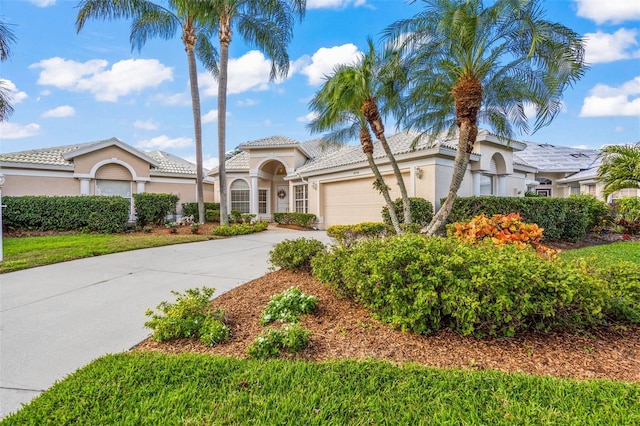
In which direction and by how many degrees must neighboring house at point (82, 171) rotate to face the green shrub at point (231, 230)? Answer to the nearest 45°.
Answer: approximately 45° to its left

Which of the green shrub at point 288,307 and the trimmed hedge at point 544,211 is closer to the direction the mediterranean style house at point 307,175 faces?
the green shrub

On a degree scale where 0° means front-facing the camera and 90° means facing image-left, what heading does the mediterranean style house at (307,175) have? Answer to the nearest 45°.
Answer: approximately 45°

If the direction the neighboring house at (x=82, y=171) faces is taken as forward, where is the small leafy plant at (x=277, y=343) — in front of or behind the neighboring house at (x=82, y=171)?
in front

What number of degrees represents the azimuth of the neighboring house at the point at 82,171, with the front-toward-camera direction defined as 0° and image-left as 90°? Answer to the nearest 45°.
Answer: approximately 0°

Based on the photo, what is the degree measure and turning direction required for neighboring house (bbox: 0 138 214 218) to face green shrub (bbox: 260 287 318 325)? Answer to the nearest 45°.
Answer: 0° — it already faces it

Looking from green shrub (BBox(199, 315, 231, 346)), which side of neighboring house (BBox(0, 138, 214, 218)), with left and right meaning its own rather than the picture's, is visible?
front

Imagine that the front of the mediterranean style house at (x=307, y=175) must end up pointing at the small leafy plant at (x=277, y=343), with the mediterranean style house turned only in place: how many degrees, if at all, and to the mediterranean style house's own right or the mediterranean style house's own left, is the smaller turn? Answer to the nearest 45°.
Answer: approximately 45° to the mediterranean style house's own left

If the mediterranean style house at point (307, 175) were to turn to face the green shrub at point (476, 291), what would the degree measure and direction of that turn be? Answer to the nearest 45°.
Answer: approximately 45° to its left

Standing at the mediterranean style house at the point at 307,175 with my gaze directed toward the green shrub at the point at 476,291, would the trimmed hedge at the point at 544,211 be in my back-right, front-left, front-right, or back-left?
front-left

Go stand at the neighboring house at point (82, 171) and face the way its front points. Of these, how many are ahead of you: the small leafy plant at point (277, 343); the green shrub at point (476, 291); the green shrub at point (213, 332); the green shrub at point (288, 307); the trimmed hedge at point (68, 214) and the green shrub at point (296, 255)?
6
